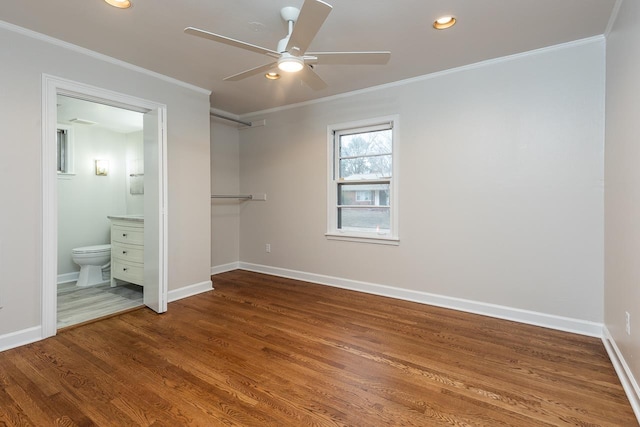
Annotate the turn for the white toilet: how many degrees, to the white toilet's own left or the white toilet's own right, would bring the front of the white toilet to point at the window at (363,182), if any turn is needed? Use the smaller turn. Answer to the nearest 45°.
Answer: approximately 90° to the white toilet's own left

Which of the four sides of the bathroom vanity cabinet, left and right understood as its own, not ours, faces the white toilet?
right

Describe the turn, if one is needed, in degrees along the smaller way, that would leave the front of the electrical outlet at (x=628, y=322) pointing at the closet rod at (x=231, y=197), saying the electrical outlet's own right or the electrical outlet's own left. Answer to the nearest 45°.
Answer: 0° — it already faces it

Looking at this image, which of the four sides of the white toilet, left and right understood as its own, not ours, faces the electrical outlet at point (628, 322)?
left

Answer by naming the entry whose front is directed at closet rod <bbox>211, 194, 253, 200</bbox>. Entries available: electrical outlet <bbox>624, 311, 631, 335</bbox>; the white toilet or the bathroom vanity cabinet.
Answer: the electrical outlet

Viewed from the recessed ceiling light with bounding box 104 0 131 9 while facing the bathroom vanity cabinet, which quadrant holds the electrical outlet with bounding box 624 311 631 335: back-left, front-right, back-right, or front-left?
back-right

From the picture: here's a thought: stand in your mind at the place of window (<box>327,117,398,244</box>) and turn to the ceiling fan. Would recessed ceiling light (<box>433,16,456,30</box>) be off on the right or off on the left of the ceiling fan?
left

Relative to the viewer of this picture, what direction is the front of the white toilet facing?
facing the viewer and to the left of the viewer

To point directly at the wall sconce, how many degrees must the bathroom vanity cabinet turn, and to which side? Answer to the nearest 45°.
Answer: approximately 135° to its right

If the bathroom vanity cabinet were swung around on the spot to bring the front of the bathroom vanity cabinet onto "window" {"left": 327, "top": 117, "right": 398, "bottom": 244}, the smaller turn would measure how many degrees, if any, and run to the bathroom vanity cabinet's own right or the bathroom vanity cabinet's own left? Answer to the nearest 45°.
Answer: approximately 90° to the bathroom vanity cabinet's own left

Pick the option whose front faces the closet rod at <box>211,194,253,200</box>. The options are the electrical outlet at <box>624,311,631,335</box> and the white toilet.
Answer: the electrical outlet

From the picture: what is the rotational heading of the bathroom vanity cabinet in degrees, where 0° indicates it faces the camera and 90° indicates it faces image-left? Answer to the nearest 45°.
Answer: approximately 45°

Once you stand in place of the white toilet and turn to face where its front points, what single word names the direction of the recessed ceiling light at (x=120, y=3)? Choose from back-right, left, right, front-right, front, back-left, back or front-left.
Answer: front-left

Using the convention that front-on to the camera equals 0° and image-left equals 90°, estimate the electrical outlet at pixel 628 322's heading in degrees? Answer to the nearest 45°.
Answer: approximately 90°
